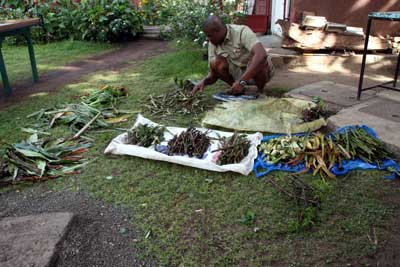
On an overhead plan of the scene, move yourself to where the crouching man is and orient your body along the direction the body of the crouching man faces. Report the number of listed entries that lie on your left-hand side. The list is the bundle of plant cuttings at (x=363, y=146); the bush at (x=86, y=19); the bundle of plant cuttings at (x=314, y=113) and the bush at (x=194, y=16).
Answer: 2

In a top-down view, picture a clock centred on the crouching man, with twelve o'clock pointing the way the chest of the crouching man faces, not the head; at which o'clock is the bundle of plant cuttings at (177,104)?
The bundle of plant cuttings is roughly at 1 o'clock from the crouching man.

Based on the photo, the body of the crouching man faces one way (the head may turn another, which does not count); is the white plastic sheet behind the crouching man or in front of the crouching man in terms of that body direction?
in front

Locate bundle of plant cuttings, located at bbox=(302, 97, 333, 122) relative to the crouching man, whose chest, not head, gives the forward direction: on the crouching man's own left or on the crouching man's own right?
on the crouching man's own left

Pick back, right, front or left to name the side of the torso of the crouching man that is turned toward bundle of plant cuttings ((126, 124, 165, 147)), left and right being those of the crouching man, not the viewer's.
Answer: front

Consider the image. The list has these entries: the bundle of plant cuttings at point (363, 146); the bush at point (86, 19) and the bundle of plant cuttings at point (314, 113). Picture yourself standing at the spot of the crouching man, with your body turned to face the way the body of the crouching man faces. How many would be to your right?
1

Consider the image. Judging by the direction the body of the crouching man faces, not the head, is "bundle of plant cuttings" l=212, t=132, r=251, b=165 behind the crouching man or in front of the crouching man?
in front

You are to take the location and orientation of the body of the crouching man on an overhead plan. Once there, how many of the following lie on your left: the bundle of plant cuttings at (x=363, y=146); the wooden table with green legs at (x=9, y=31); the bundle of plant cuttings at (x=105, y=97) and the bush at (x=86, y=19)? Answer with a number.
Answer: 1

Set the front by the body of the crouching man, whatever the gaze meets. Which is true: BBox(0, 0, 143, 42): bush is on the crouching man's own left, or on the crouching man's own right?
on the crouching man's own right

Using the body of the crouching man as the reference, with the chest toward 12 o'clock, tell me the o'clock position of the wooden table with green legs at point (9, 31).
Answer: The wooden table with green legs is roughly at 2 o'clock from the crouching man.

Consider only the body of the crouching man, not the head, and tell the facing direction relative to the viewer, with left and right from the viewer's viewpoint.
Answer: facing the viewer and to the left of the viewer

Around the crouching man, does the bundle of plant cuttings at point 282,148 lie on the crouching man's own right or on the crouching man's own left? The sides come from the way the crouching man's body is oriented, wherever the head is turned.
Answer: on the crouching man's own left

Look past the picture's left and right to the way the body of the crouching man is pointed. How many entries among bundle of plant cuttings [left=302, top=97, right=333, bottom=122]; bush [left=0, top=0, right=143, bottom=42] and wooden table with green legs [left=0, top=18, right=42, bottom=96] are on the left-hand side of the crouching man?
1

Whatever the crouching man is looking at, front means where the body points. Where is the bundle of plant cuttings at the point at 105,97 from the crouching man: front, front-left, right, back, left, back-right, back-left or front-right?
front-right

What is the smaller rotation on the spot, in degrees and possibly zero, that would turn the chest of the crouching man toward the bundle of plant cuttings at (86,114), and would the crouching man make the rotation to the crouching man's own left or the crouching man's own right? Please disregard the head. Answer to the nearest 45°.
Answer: approximately 45° to the crouching man's own right

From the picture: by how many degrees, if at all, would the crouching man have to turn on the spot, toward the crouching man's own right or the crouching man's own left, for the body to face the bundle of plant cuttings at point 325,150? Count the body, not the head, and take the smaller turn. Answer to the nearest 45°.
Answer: approximately 90° to the crouching man's own left

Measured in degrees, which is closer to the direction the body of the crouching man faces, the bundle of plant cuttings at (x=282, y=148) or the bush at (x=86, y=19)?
the bundle of plant cuttings
